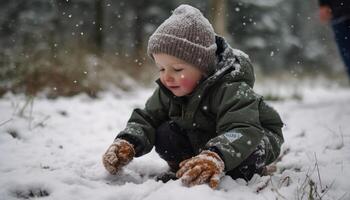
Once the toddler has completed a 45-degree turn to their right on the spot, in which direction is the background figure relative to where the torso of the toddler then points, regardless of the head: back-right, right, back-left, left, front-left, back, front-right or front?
back-right

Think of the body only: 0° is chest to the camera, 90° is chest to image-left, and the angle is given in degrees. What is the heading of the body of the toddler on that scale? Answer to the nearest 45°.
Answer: approximately 45°

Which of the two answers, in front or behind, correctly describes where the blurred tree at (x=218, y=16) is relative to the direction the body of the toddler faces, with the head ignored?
behind

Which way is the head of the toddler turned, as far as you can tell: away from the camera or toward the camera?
toward the camera
